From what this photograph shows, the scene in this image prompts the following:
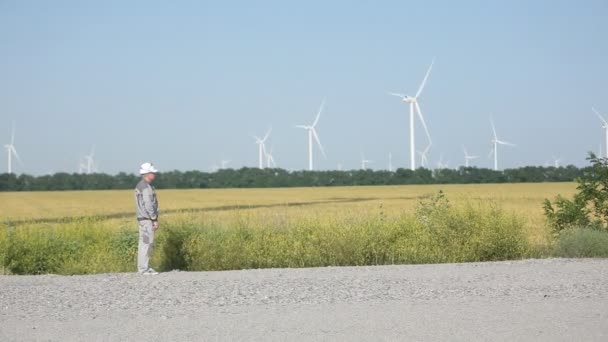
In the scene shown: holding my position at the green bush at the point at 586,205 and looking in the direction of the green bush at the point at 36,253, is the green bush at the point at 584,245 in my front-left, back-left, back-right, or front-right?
front-left

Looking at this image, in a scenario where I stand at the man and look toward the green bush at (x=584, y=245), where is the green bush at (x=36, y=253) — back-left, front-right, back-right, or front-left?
back-left

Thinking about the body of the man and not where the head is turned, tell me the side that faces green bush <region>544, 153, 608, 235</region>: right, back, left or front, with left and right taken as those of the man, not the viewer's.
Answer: front

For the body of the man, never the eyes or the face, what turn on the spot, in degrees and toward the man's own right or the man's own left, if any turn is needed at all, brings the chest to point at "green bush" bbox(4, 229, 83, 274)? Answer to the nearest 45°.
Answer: approximately 135° to the man's own left

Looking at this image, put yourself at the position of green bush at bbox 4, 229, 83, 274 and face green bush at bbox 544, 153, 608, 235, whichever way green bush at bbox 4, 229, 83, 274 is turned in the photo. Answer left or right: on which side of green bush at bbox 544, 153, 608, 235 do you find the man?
right

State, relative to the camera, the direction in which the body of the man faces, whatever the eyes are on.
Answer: to the viewer's right

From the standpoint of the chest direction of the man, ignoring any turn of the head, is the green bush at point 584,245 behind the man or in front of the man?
in front
